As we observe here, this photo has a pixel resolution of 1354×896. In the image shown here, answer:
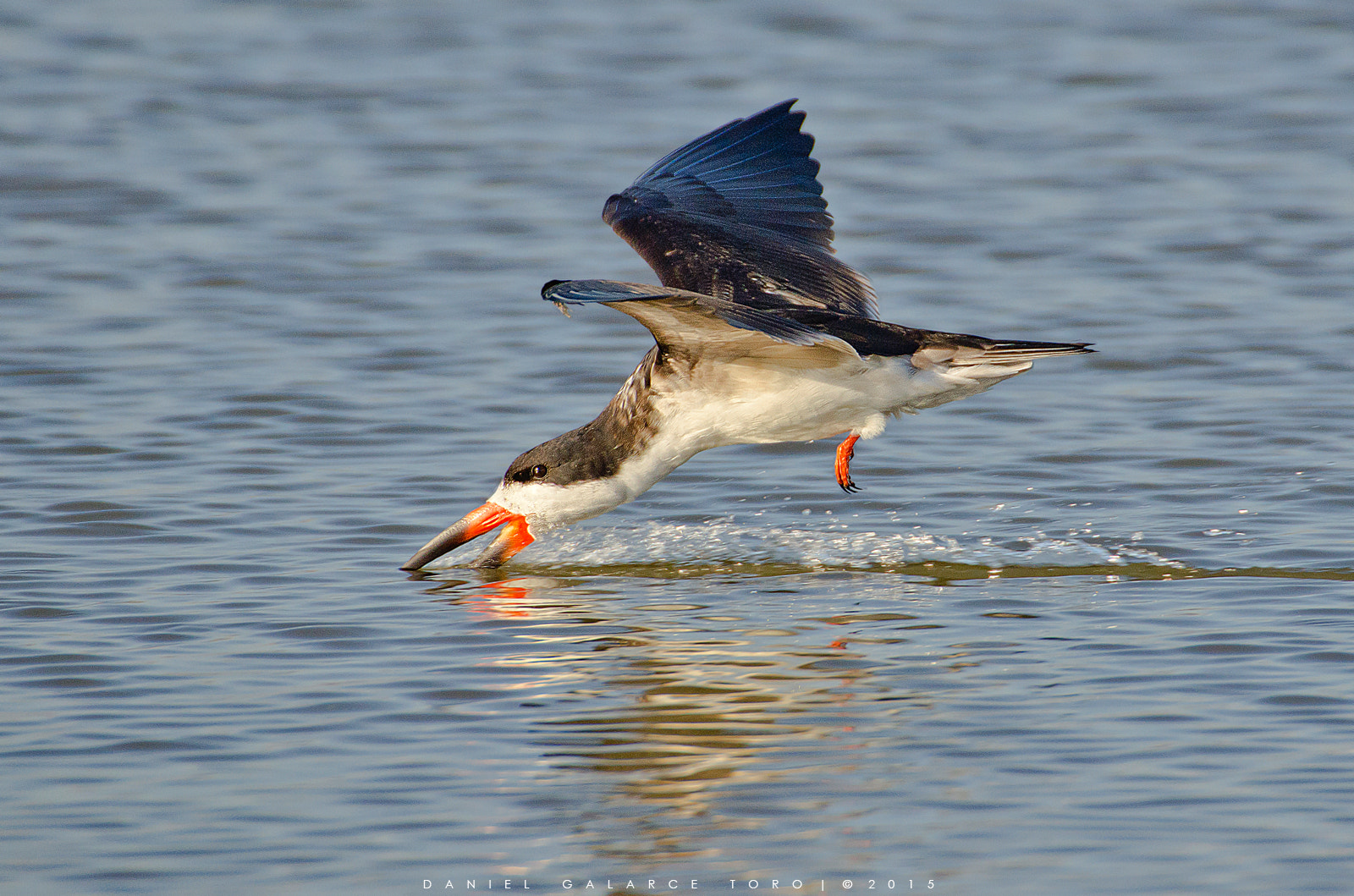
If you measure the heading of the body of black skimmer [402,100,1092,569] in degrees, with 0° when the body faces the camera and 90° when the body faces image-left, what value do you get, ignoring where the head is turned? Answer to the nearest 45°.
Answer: approximately 90°
